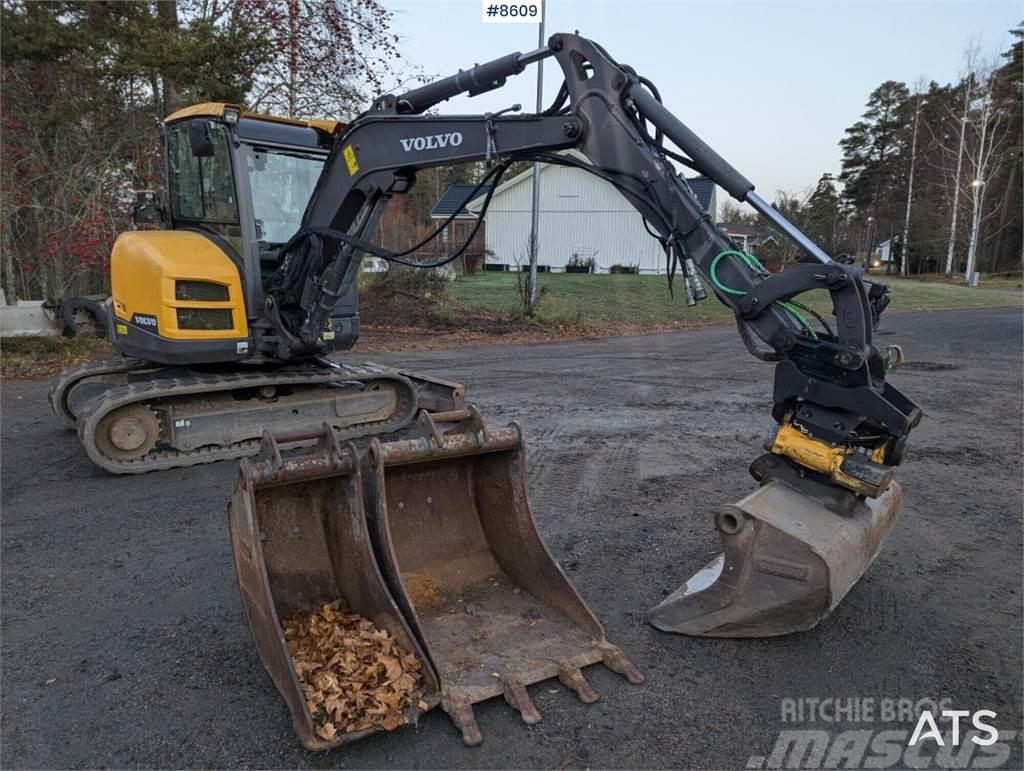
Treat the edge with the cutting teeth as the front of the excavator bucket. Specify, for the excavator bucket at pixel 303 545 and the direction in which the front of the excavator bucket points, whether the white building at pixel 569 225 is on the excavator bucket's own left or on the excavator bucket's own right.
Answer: on the excavator bucket's own left

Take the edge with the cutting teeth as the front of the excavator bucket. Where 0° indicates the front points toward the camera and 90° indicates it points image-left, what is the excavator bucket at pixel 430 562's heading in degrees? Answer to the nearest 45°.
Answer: approximately 315°

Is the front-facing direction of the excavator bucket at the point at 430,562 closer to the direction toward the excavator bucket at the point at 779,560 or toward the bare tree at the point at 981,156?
the excavator bucket

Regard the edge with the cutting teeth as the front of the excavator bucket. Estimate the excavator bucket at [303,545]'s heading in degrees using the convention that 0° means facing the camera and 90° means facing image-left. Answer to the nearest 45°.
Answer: approximately 315°

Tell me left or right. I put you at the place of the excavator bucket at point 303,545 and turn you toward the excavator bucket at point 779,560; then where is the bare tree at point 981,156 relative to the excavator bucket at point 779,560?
left
